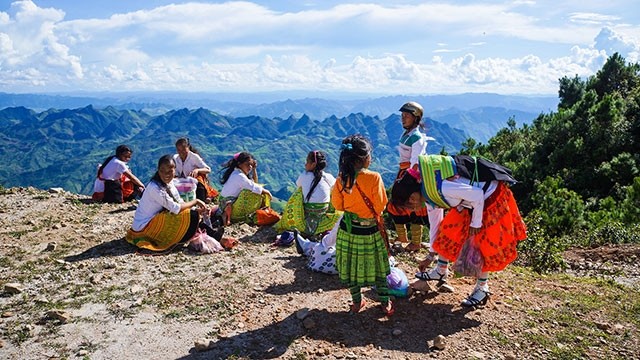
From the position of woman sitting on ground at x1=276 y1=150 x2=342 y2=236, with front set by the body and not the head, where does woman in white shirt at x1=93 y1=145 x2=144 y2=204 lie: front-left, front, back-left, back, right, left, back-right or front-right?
front

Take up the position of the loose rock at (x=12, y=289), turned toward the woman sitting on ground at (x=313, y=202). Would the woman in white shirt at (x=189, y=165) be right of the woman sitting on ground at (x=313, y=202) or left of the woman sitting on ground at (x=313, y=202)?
left

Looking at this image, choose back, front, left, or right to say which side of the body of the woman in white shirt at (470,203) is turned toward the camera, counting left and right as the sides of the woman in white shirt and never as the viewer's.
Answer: left

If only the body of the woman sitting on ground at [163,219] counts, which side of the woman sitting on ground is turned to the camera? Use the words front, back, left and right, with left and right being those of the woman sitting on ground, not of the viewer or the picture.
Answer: right

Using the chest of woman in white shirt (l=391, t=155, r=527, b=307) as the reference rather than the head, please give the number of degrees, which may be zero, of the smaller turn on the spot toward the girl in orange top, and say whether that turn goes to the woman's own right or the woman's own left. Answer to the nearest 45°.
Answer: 0° — they already face them

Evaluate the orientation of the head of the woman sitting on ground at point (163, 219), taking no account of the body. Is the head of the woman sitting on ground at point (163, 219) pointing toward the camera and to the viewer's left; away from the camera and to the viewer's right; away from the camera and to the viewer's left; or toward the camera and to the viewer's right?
toward the camera and to the viewer's right

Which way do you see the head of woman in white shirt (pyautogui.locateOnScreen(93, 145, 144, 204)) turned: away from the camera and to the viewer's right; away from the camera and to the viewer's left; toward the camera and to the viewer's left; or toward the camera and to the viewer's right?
toward the camera and to the viewer's right
